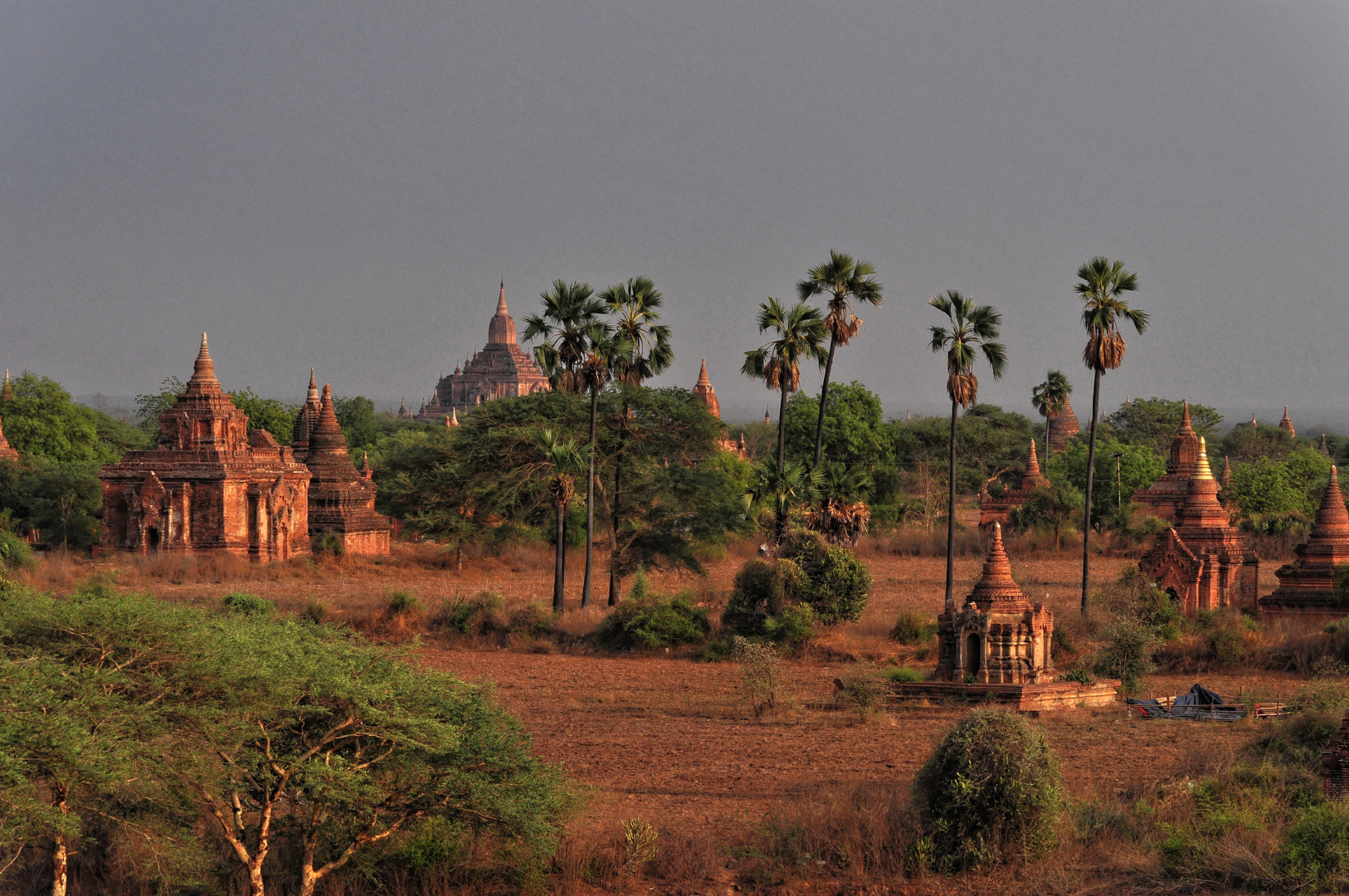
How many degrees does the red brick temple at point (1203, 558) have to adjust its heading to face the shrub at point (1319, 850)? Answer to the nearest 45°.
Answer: approximately 45° to its left

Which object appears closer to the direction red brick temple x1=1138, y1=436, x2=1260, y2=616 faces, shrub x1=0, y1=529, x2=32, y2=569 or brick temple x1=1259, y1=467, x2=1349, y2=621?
the shrub

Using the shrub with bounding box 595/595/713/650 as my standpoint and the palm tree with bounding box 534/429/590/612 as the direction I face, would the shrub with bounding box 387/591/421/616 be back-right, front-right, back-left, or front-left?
front-left

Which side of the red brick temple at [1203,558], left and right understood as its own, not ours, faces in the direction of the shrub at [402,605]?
front

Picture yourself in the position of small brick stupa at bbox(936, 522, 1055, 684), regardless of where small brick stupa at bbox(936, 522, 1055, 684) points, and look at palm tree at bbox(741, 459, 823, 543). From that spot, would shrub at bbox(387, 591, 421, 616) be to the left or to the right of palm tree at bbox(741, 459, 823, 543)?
left

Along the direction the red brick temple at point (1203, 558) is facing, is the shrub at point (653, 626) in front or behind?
in front

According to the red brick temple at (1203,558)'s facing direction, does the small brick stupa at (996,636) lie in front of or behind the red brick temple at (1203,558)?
in front

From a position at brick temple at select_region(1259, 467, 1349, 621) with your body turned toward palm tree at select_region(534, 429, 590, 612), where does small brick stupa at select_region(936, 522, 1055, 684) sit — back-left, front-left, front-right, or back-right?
front-left

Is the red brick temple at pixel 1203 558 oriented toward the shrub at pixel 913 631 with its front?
yes

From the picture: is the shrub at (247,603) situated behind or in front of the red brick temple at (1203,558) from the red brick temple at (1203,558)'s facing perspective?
in front

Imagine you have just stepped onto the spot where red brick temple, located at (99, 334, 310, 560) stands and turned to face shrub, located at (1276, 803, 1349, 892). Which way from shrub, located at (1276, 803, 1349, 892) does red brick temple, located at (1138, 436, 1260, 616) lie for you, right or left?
left

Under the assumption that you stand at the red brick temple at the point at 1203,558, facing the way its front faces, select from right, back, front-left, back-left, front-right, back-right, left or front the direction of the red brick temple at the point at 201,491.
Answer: front-right

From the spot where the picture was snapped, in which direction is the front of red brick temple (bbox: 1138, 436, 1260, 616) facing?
facing the viewer and to the left of the viewer

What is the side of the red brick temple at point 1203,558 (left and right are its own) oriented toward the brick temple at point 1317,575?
left
